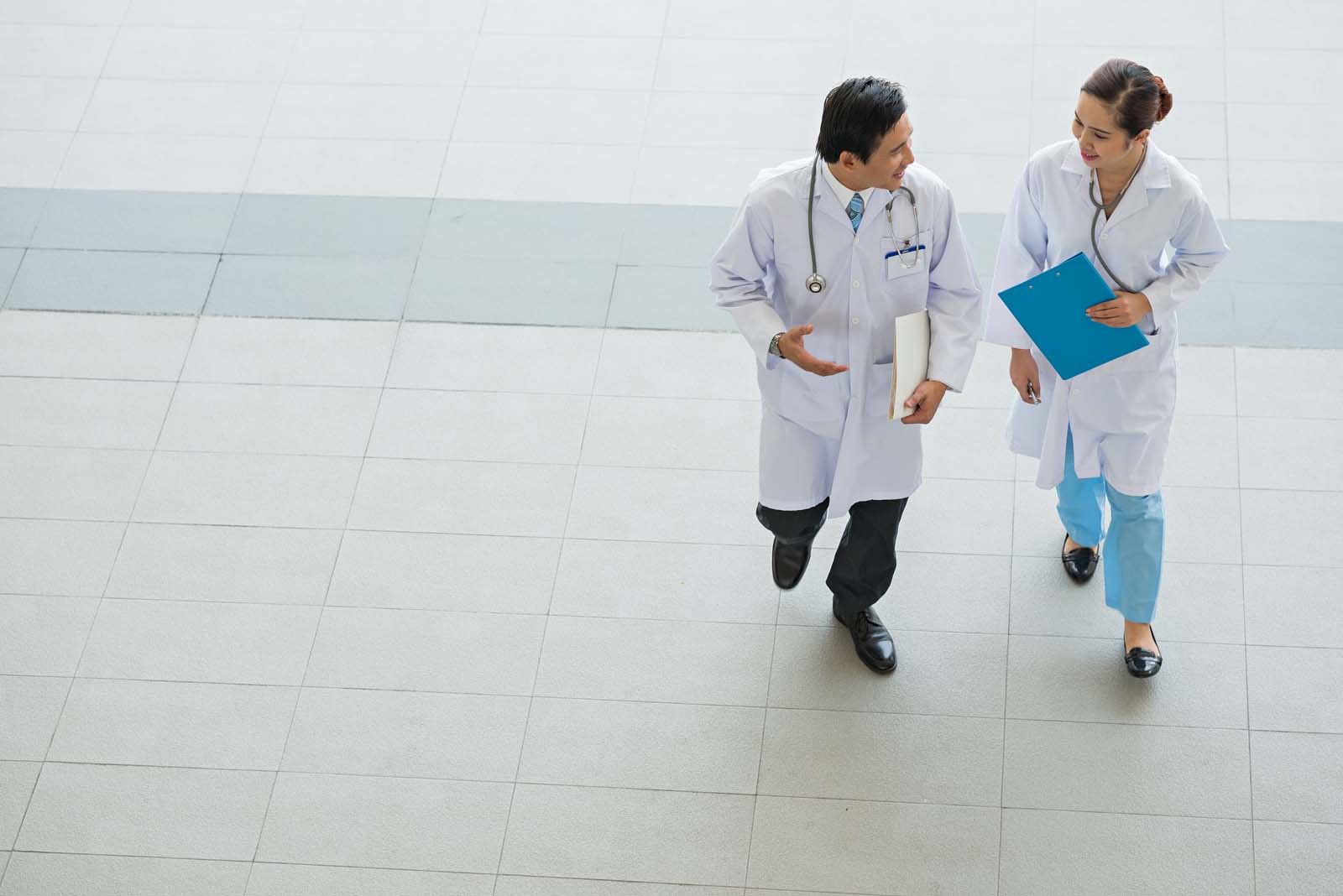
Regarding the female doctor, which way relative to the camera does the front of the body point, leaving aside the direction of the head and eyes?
toward the camera

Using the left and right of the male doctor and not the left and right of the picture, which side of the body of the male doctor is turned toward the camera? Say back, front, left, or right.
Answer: front

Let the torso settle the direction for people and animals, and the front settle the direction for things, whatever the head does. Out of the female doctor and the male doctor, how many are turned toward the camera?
2
